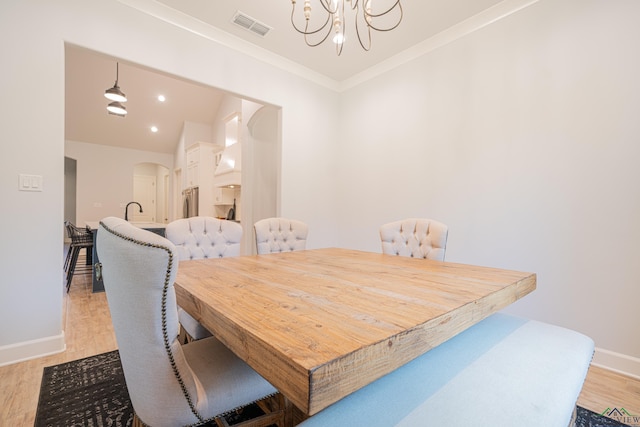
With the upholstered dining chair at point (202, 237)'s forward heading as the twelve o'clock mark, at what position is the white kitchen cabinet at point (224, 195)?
The white kitchen cabinet is roughly at 6 o'clock from the upholstered dining chair.

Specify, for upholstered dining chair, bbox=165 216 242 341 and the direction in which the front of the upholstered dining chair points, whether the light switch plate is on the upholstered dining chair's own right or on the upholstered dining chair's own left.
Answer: on the upholstered dining chair's own right

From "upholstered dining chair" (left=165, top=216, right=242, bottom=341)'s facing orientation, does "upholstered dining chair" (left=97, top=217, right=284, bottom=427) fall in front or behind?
in front

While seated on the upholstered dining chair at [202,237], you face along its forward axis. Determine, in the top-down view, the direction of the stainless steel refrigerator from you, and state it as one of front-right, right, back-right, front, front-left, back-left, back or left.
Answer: back

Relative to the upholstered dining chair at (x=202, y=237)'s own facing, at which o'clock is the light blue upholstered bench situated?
The light blue upholstered bench is roughly at 11 o'clock from the upholstered dining chair.

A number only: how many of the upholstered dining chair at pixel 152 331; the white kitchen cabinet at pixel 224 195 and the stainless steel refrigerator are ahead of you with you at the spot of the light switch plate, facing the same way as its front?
1

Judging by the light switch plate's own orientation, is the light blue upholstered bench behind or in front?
in front

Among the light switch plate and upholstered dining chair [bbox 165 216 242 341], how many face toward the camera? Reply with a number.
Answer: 2

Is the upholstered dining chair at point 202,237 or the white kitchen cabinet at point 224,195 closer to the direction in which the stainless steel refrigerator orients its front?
the upholstered dining chair

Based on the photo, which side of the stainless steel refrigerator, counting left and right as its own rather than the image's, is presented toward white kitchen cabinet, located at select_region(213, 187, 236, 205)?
left

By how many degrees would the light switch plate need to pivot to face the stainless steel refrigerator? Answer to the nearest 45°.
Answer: approximately 135° to its left

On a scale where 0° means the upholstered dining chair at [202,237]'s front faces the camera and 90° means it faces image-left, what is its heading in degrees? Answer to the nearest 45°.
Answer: approximately 0°
